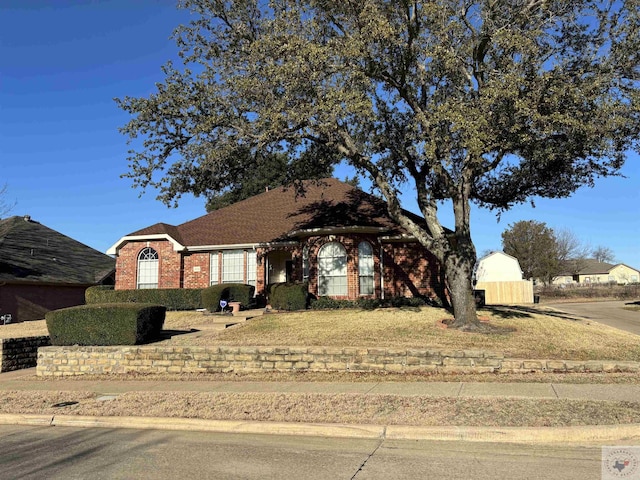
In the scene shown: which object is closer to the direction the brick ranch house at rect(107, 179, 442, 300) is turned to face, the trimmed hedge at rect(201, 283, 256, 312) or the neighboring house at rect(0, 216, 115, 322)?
the trimmed hedge

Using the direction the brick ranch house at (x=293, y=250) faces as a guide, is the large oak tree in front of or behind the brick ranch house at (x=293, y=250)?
in front

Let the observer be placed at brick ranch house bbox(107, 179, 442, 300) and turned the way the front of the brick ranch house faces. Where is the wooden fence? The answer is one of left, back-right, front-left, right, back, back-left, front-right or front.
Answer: back-left

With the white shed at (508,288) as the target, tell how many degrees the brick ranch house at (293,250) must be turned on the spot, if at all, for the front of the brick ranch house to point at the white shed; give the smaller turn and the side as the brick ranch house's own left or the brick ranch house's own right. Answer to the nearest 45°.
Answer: approximately 135° to the brick ranch house's own left

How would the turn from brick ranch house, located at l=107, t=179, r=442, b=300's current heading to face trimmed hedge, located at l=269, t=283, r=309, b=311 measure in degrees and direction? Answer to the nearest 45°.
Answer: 0° — it already faces it

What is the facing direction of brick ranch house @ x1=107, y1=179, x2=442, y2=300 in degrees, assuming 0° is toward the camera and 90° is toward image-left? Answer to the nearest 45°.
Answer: approximately 0°

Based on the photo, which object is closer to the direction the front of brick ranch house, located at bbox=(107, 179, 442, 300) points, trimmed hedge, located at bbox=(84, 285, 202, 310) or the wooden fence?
the trimmed hedge

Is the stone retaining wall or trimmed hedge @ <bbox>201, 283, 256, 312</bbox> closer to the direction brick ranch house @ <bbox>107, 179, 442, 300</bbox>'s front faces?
the stone retaining wall

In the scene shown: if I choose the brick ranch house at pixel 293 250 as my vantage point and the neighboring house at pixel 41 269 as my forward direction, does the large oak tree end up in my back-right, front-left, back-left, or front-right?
back-left

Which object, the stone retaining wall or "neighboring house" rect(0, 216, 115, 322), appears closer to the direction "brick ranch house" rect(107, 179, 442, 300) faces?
the stone retaining wall

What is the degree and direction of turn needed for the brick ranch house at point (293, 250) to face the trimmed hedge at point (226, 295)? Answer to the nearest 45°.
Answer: approximately 45° to its right

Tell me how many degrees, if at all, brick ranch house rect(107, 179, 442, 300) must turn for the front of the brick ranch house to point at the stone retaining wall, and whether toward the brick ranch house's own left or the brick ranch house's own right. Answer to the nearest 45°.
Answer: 0° — it already faces it

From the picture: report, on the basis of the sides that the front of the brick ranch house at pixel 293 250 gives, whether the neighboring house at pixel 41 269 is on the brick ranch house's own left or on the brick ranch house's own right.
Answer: on the brick ranch house's own right
